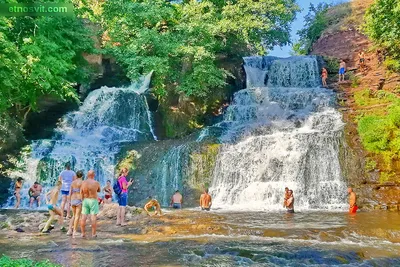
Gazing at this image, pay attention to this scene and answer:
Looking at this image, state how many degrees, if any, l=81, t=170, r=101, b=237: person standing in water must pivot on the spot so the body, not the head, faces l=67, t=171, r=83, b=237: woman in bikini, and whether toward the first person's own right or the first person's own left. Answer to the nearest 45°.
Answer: approximately 45° to the first person's own left

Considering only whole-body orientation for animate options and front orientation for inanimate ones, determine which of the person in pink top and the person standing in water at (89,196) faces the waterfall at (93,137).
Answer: the person standing in water

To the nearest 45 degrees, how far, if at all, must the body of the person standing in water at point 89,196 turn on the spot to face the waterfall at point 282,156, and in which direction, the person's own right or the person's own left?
approximately 45° to the person's own right

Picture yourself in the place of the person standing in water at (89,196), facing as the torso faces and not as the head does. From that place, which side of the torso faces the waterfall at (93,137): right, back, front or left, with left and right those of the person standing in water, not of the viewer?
front

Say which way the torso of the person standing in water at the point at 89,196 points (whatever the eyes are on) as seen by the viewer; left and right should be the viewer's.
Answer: facing away from the viewer

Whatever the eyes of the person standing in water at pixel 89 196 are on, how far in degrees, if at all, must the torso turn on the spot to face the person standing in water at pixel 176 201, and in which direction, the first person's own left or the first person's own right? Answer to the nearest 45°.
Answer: approximately 45° to the first person's own right

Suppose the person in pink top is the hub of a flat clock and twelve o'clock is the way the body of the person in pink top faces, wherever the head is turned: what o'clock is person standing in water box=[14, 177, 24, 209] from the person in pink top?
The person standing in water is roughly at 8 o'clock from the person in pink top.

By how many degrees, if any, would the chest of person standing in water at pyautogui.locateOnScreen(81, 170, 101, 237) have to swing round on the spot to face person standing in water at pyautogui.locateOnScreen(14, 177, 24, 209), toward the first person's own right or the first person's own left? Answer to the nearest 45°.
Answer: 0° — they already face them
